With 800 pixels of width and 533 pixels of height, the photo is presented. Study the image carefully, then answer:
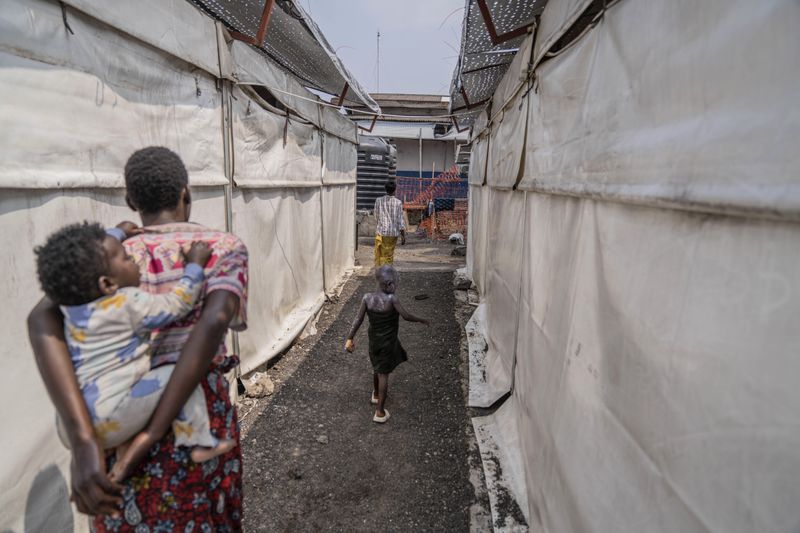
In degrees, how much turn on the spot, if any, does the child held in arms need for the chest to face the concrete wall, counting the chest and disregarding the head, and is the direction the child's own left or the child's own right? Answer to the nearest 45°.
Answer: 0° — they already face it

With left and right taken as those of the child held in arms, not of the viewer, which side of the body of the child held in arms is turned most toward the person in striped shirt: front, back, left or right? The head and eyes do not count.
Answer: front

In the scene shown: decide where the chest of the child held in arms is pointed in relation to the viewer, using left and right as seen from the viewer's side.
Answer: facing away from the viewer and to the right of the viewer
